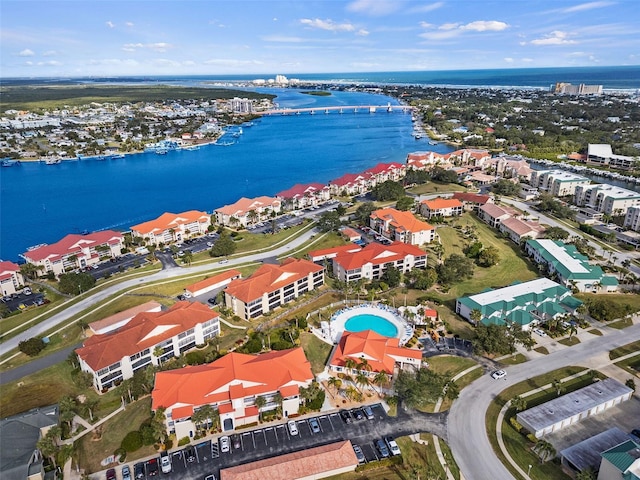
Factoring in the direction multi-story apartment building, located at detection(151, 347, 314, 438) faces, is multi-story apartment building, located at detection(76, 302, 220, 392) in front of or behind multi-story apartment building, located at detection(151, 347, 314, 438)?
behind

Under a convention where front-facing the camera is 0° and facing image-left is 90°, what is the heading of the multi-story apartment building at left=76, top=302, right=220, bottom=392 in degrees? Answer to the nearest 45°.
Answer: approximately 315°

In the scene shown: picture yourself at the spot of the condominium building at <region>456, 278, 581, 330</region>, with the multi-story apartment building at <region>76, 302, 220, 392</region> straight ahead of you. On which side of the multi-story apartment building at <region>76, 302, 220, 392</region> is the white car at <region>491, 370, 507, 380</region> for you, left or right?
left

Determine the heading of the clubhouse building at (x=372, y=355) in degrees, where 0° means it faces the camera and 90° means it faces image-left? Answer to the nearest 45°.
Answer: approximately 0°

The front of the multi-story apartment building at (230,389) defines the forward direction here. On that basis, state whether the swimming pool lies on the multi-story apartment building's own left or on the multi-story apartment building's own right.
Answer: on the multi-story apartment building's own left

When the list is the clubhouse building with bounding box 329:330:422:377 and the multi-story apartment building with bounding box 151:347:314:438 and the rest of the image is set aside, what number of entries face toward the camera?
2

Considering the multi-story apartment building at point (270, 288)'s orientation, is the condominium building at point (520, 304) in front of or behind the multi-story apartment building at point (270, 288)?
in front
